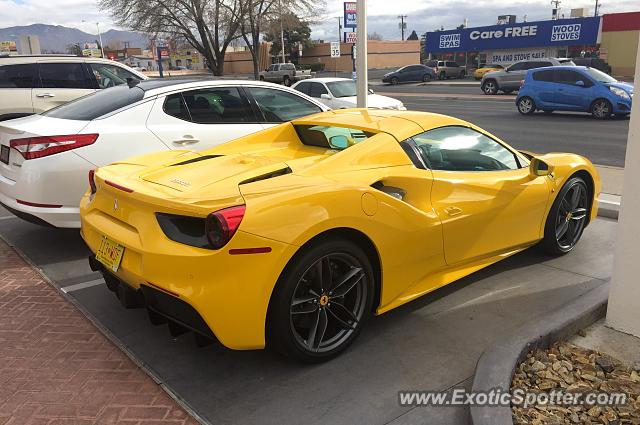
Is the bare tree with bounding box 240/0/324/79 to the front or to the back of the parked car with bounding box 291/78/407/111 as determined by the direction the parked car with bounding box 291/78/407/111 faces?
to the back

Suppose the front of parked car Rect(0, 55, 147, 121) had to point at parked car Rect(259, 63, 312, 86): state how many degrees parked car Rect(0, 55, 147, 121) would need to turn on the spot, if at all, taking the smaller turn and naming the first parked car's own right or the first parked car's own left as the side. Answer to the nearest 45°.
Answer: approximately 45° to the first parked car's own left

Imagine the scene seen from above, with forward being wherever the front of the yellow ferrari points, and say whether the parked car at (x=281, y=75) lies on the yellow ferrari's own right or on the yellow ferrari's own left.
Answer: on the yellow ferrari's own left

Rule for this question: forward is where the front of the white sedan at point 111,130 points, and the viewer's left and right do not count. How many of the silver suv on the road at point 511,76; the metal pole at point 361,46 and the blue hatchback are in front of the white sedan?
3

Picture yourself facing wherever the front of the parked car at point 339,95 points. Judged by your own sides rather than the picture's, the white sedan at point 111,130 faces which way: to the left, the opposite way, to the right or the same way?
to the left

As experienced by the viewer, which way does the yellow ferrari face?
facing away from the viewer and to the right of the viewer

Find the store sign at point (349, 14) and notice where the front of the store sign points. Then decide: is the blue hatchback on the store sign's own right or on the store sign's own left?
on the store sign's own left

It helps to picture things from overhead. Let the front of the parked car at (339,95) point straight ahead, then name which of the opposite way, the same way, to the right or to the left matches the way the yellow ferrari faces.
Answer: to the left

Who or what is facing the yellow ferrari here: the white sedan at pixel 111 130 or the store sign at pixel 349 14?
the store sign

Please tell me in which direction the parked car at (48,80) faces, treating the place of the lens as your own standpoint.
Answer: facing to the right of the viewer

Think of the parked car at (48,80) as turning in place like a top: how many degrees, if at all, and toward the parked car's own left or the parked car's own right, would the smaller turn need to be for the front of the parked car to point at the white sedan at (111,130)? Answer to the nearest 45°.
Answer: approximately 90° to the parked car's own right

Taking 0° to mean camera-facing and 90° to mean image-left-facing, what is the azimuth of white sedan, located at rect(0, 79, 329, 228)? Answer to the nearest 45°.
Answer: approximately 225°

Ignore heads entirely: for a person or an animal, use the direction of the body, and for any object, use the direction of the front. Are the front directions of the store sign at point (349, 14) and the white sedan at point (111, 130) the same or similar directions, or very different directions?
very different directions
